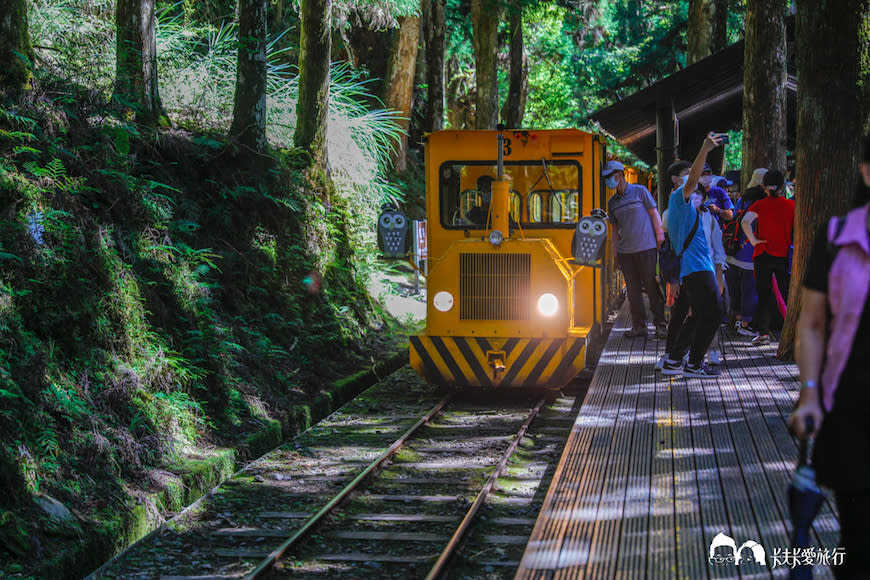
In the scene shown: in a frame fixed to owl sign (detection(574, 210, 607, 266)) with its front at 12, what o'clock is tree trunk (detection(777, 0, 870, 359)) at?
The tree trunk is roughly at 9 o'clock from the owl sign.

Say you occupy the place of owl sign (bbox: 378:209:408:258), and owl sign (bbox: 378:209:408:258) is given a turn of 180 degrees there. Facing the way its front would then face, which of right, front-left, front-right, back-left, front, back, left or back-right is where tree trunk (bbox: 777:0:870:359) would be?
right

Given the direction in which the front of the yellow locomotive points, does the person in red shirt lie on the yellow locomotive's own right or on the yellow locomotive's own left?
on the yellow locomotive's own left

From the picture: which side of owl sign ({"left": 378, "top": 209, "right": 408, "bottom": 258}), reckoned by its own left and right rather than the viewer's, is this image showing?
front

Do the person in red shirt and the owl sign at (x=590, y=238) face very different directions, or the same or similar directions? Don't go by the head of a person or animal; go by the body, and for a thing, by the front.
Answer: very different directions

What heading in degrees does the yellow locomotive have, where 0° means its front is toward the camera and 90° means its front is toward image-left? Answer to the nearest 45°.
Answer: approximately 0°

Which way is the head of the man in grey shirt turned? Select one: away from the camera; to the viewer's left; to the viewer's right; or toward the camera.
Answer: to the viewer's left

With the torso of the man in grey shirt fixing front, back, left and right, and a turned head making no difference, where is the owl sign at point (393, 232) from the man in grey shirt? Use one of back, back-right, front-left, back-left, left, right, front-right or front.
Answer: front

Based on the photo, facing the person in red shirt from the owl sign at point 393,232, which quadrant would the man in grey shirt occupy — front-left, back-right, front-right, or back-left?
front-left

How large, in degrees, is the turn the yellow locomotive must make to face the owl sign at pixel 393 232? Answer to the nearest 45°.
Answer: approximately 45° to its right

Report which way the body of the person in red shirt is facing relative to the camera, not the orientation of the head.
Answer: away from the camera

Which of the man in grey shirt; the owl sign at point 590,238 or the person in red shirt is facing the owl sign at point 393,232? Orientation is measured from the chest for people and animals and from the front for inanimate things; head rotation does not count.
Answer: the man in grey shirt

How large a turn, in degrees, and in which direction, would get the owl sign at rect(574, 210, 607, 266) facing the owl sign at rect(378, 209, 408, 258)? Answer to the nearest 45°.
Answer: approximately 90° to its right

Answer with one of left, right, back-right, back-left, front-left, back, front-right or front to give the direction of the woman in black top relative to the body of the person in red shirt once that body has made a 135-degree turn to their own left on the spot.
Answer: front-left
